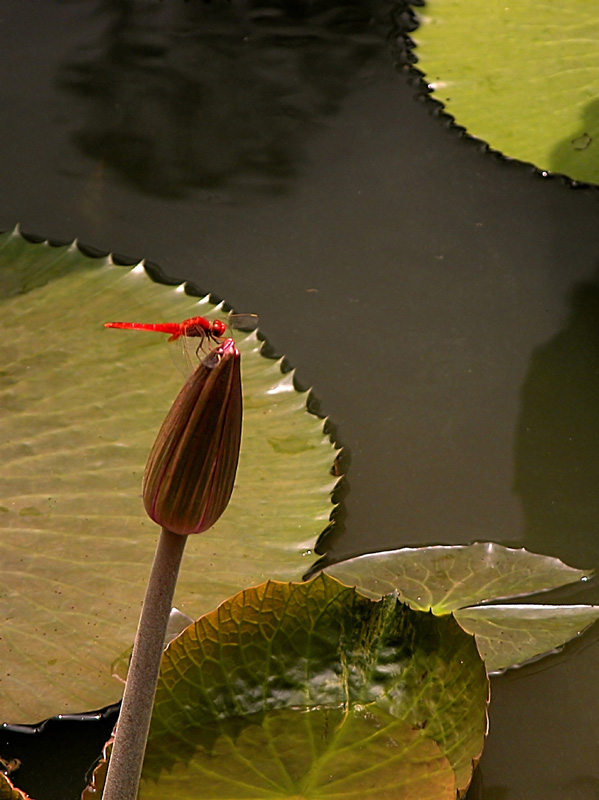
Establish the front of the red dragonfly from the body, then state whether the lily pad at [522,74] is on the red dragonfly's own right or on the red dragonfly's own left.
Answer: on the red dragonfly's own left

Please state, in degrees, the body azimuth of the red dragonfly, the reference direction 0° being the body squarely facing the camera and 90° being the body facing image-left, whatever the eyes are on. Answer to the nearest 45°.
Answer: approximately 270°
